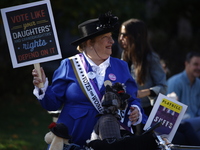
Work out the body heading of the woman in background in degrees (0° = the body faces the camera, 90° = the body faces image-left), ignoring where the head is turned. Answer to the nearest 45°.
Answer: approximately 90°

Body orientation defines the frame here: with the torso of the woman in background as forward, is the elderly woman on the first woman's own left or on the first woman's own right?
on the first woman's own left
